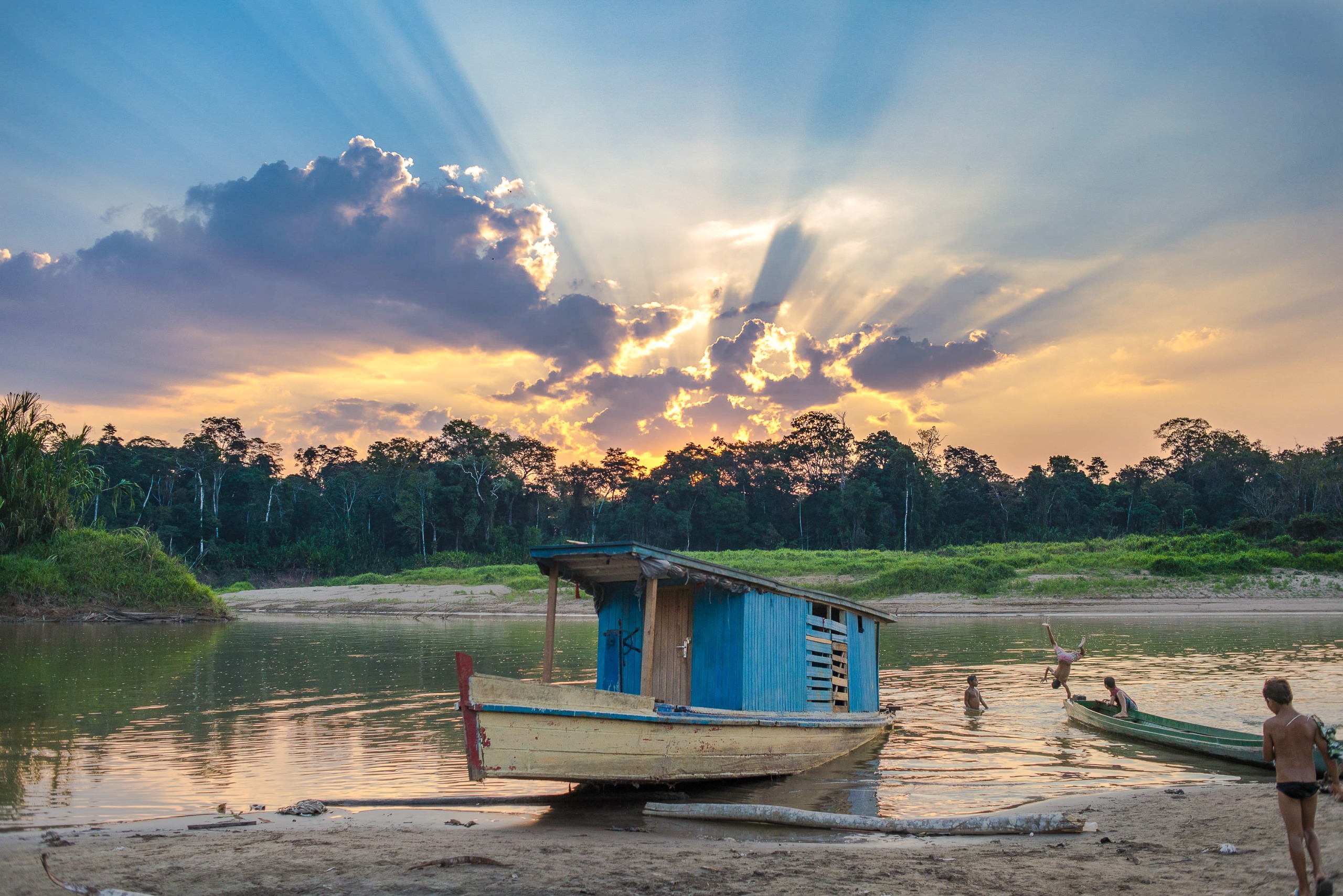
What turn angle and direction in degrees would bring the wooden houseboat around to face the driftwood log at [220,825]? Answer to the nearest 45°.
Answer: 0° — it already faces it

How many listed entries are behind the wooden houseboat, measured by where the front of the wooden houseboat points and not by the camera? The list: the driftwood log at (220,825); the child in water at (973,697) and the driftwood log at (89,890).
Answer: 1

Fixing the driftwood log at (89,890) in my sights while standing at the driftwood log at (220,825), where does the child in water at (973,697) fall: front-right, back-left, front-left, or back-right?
back-left

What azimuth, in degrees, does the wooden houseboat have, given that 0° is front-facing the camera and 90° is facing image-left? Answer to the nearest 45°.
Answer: approximately 45°

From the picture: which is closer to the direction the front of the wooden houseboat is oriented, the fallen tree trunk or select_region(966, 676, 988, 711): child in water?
the fallen tree trunk

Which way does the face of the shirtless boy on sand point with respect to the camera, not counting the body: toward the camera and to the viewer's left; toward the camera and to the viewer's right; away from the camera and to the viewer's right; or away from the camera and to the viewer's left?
away from the camera and to the viewer's left

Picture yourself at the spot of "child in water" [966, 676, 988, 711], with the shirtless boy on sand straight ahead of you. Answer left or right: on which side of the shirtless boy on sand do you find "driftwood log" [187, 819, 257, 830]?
right
